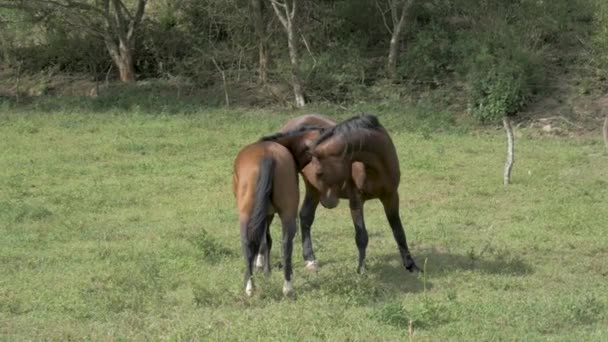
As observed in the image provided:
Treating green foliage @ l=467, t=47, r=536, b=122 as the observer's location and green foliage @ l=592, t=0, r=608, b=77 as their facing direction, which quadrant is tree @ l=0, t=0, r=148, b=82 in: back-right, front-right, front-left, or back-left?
back-left

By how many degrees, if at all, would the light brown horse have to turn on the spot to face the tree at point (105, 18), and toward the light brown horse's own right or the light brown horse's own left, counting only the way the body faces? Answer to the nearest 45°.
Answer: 0° — it already faces it

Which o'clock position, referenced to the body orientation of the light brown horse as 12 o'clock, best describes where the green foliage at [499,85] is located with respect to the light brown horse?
The green foliage is roughly at 1 o'clock from the light brown horse.

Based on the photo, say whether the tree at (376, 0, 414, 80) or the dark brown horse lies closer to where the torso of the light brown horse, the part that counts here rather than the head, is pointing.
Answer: the tree

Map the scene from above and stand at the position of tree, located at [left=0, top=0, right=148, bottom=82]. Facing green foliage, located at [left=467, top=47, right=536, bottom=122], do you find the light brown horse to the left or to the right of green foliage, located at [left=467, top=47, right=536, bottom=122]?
right

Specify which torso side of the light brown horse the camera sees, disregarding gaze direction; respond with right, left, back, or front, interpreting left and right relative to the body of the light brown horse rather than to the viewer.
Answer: back

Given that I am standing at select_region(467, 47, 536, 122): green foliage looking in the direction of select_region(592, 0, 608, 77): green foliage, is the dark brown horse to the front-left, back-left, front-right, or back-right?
back-right
